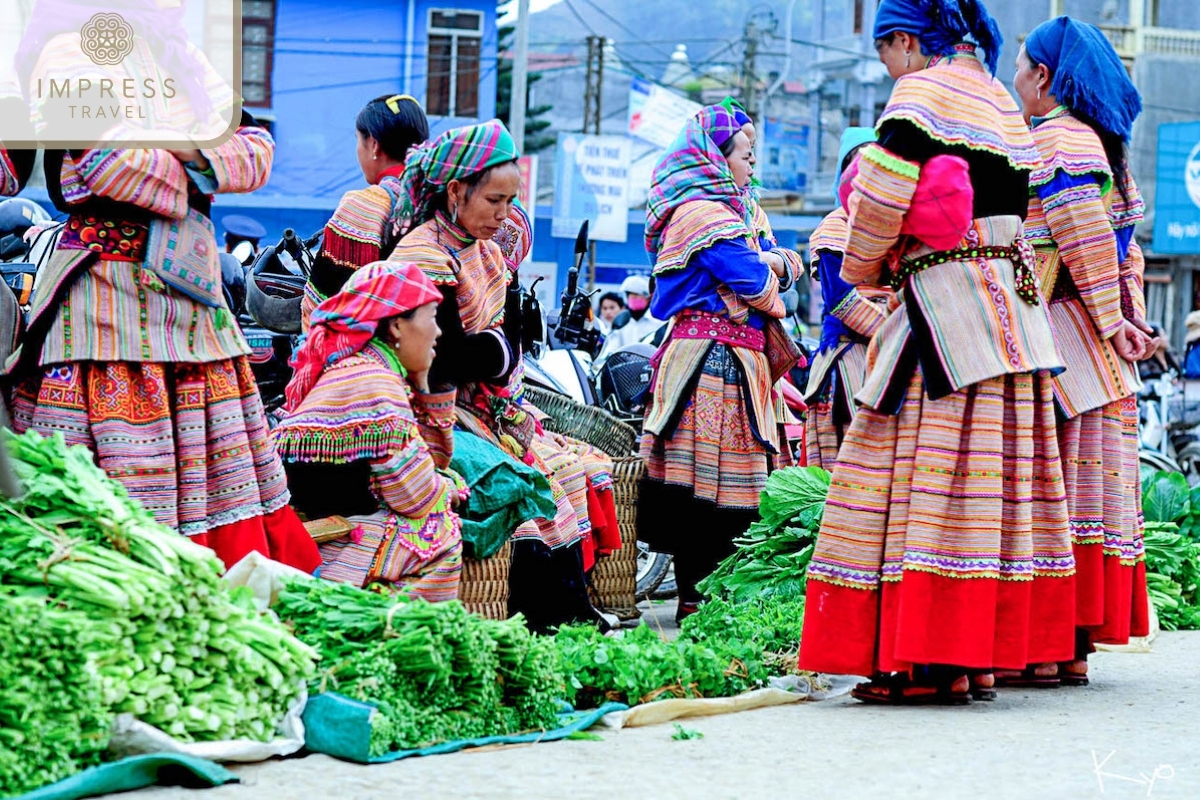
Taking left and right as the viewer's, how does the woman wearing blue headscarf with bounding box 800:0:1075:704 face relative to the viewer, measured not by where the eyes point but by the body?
facing away from the viewer and to the left of the viewer

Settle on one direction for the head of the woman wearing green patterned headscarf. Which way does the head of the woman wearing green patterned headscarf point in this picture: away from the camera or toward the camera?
toward the camera

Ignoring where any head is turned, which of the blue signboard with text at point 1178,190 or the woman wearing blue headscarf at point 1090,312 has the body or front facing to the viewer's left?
the woman wearing blue headscarf

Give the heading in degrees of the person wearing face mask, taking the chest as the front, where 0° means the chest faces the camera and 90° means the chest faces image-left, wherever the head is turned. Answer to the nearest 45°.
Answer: approximately 0°

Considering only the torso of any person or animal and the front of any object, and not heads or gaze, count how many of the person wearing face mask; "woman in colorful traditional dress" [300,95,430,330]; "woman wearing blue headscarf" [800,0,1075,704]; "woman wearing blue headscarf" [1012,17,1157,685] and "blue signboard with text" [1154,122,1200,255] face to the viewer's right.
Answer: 0

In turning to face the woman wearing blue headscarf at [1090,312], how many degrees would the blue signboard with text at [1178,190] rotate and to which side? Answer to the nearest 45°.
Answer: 0° — it already faces them

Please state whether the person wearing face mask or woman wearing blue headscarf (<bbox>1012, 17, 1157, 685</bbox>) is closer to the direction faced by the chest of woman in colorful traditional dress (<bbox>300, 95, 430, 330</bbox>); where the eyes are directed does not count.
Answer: the person wearing face mask

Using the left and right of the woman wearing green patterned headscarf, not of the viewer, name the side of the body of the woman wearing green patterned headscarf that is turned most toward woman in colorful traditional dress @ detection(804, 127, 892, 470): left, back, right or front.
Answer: left

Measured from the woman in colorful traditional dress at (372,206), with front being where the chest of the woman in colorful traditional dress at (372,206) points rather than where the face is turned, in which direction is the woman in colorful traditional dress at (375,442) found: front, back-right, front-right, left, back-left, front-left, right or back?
back-left

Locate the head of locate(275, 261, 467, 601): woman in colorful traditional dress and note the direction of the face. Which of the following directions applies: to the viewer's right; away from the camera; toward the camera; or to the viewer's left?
to the viewer's right

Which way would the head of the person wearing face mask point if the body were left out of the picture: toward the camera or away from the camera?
toward the camera

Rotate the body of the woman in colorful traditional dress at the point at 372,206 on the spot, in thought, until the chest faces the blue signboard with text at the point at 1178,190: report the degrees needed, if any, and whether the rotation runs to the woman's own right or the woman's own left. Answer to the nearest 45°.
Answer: approximately 90° to the woman's own right

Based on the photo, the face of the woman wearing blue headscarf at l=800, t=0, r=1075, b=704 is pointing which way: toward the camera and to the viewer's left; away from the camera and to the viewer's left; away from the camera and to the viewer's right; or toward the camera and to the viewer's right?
away from the camera and to the viewer's left

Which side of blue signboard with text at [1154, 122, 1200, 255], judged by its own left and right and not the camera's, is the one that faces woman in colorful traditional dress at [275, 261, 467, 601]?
front

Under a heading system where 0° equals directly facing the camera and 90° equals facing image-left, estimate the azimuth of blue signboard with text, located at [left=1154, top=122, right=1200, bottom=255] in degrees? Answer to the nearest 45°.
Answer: approximately 0°
